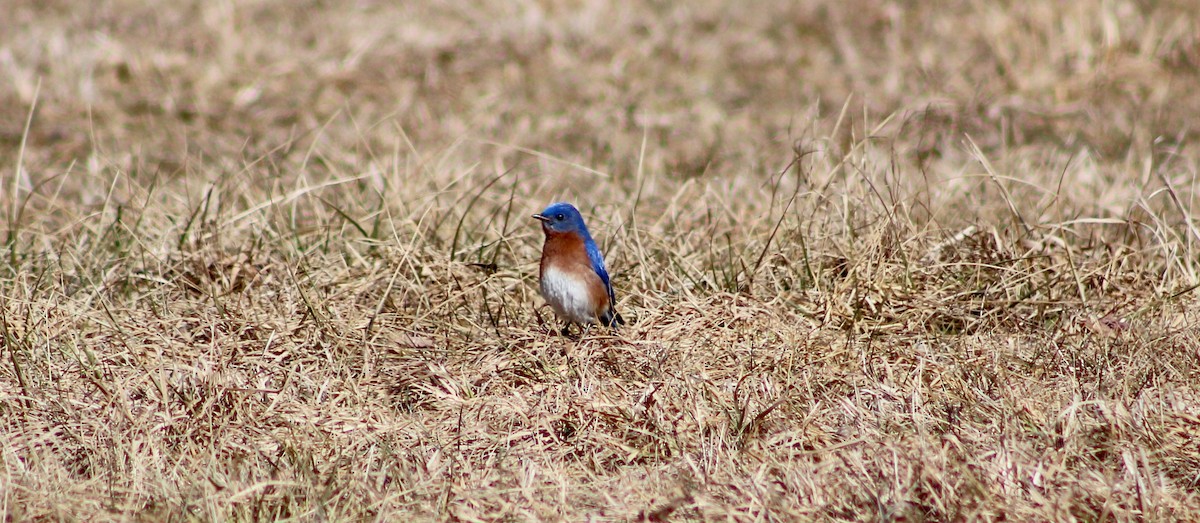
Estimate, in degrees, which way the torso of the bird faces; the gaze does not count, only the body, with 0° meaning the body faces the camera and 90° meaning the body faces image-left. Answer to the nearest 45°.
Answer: approximately 45°
